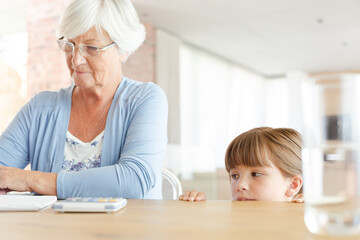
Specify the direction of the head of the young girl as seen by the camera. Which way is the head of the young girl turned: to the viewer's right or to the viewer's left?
to the viewer's left

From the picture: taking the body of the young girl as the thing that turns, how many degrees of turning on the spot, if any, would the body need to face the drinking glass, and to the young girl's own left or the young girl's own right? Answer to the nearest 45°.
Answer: approximately 45° to the young girl's own left

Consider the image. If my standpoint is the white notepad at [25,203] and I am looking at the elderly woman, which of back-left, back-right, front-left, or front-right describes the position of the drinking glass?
back-right
